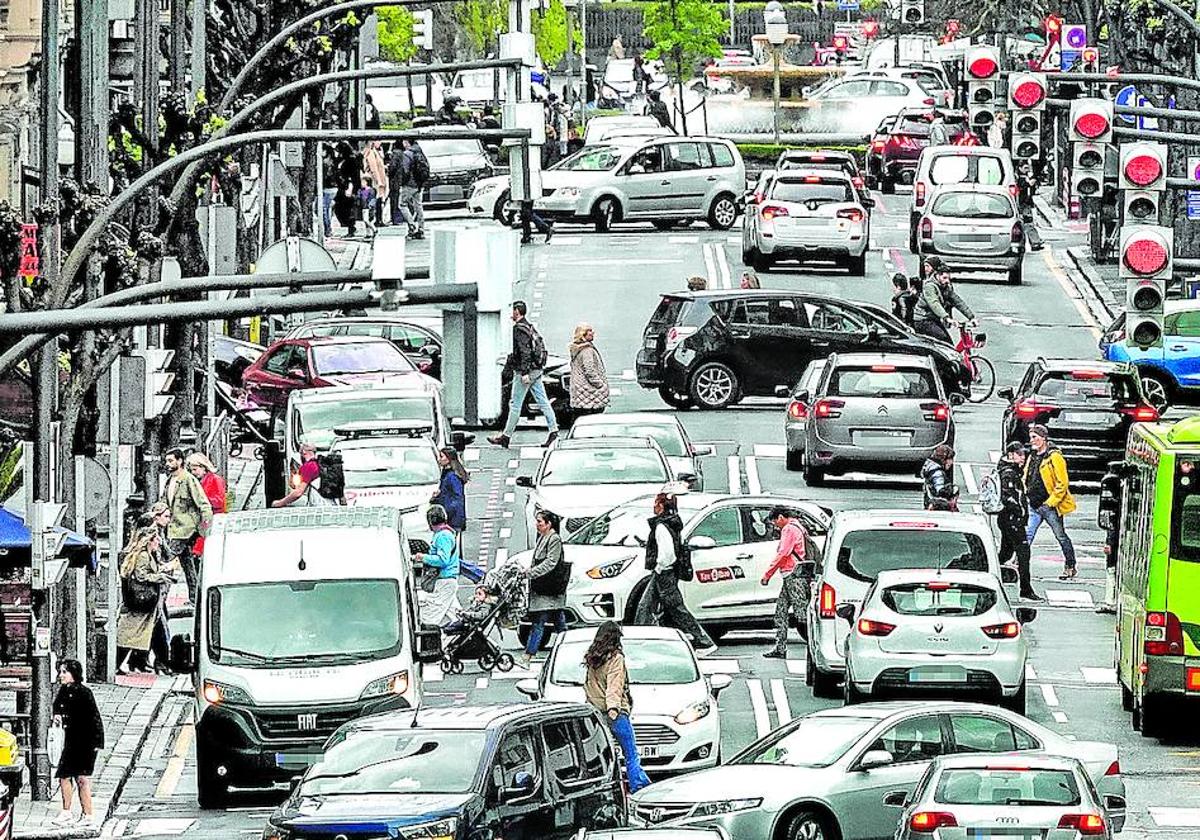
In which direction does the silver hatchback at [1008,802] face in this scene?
away from the camera

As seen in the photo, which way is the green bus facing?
away from the camera

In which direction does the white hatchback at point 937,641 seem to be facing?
away from the camera

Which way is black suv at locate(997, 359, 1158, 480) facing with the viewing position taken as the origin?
facing away from the viewer

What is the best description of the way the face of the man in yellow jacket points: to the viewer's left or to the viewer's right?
to the viewer's left

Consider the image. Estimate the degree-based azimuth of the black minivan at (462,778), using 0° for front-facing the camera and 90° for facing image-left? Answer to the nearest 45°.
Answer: approximately 45°

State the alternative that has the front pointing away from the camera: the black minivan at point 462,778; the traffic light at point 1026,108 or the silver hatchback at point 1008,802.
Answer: the silver hatchback

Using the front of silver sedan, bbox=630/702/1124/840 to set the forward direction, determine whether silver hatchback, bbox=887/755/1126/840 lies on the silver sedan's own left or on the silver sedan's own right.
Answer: on the silver sedan's own left
